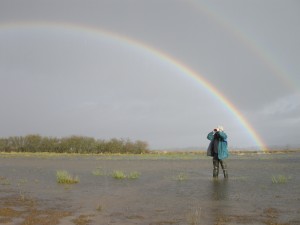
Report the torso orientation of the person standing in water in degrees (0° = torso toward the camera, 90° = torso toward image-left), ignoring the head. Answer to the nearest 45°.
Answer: approximately 45°
